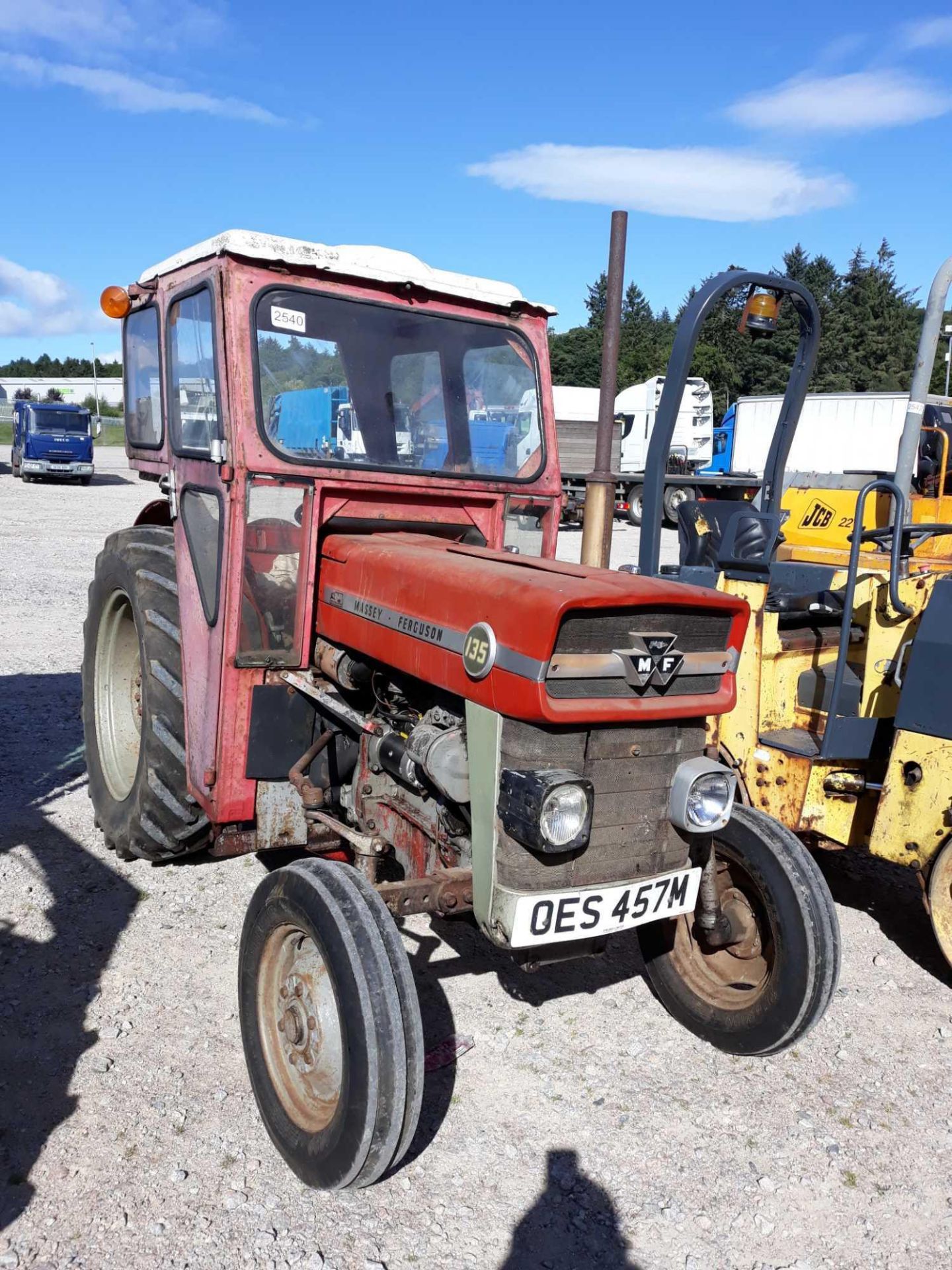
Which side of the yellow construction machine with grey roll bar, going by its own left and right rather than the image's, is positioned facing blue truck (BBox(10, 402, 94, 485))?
back

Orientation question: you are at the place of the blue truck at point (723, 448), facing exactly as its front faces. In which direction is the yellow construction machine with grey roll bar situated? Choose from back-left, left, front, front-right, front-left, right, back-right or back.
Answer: left

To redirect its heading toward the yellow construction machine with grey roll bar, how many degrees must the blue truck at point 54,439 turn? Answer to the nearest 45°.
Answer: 0° — it already faces it

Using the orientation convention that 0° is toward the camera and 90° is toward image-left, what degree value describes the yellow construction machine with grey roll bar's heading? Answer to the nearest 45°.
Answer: approximately 315°

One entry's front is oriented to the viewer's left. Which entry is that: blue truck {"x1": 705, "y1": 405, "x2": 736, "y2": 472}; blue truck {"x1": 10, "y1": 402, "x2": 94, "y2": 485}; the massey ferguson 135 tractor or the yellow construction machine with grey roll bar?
blue truck {"x1": 705, "y1": 405, "x2": 736, "y2": 472}

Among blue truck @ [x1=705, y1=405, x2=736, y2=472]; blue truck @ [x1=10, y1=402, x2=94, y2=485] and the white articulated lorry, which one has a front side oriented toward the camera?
blue truck @ [x1=10, y1=402, x2=94, y2=485]

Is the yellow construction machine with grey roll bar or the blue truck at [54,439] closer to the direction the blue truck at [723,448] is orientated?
the blue truck

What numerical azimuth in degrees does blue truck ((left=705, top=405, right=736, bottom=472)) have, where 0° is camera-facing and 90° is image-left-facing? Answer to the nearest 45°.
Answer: approximately 90°

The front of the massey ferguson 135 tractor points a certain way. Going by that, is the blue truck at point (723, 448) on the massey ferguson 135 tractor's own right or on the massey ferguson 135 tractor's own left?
on the massey ferguson 135 tractor's own left

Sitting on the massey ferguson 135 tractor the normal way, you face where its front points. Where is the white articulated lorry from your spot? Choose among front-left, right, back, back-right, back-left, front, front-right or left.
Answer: back-left

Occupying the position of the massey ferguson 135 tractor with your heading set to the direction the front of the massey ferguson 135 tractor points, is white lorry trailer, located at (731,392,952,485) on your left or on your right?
on your left
